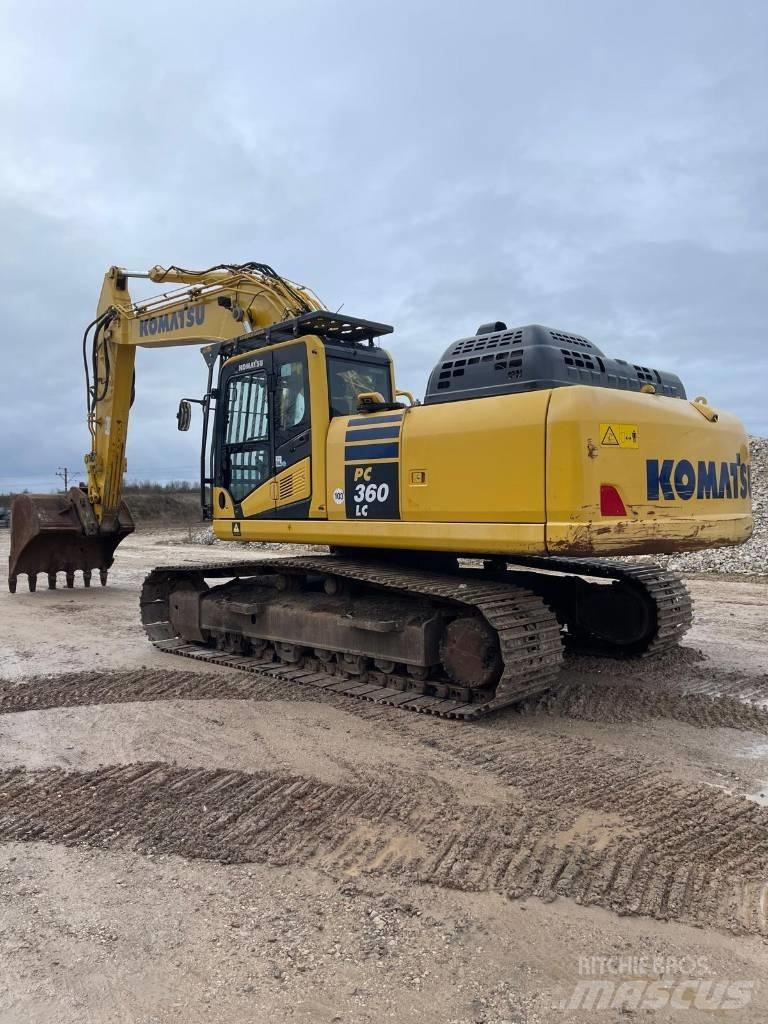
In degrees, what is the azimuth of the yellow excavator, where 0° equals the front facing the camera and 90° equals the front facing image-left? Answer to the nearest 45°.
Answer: approximately 135°

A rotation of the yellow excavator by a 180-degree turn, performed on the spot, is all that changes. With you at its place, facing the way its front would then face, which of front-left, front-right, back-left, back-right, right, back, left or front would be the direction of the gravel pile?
left
